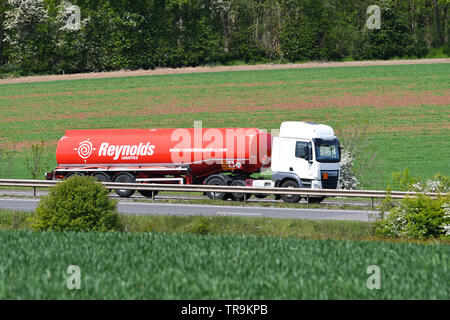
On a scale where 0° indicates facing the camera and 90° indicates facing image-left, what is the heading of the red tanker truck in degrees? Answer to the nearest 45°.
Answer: approximately 315°

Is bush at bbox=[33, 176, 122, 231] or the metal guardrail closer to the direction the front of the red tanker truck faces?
the metal guardrail

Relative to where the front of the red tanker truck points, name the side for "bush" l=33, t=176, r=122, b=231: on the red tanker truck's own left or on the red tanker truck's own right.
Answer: on the red tanker truck's own right

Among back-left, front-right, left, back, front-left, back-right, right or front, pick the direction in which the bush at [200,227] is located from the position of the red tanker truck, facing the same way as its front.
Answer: front-right

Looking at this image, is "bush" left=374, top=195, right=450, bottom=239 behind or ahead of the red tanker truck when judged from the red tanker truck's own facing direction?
ahead
